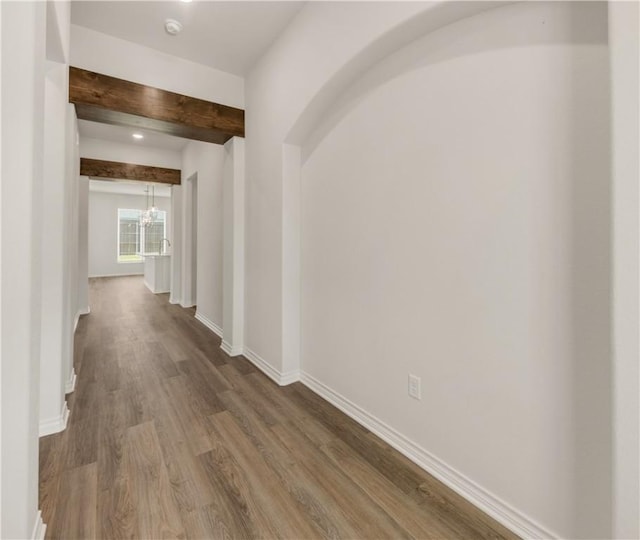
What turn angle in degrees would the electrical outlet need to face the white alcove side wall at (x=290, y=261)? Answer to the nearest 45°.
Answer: approximately 90° to its right

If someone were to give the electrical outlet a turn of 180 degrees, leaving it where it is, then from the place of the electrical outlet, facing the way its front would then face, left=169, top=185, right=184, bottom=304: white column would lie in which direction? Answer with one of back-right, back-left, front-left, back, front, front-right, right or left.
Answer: left

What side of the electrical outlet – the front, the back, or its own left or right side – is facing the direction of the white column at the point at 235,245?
right

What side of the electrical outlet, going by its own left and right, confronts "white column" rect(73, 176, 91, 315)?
right

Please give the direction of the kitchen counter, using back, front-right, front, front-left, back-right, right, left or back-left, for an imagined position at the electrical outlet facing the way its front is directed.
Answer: right

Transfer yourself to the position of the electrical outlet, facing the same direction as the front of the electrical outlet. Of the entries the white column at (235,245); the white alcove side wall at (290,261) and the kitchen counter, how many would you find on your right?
3

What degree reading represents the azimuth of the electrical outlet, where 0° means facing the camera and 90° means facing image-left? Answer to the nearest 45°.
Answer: approximately 45°
